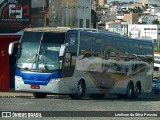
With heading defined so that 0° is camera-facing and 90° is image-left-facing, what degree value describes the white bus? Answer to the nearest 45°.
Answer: approximately 45°

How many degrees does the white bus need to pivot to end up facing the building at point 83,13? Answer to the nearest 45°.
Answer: approximately 135° to its right

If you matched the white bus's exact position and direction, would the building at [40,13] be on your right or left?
on your right
